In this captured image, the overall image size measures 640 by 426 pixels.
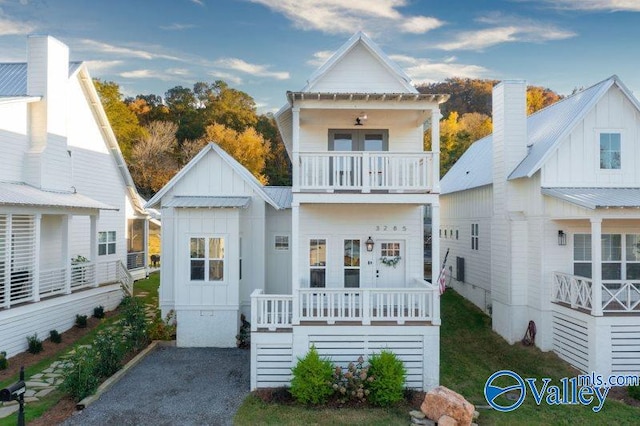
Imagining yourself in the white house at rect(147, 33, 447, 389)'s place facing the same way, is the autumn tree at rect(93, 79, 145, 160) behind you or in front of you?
behind

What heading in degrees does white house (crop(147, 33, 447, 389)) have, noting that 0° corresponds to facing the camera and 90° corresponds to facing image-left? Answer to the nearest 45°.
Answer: approximately 0°

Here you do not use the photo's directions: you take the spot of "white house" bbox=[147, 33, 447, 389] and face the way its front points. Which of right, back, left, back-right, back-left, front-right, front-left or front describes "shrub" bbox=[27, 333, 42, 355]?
right

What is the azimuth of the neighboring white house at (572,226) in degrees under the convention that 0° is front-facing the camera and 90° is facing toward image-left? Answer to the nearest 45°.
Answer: approximately 315°

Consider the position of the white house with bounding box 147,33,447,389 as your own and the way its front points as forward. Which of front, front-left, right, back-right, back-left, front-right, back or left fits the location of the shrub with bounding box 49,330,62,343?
right

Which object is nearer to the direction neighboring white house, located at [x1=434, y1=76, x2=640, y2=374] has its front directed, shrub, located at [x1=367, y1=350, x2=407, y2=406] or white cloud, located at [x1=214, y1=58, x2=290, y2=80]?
the shrub

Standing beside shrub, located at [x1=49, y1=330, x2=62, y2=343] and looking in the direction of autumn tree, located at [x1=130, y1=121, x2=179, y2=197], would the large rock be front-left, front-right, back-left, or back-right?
back-right

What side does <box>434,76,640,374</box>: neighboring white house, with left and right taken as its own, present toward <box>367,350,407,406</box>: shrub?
right

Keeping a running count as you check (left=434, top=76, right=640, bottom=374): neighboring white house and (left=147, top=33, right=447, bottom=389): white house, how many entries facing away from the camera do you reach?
0

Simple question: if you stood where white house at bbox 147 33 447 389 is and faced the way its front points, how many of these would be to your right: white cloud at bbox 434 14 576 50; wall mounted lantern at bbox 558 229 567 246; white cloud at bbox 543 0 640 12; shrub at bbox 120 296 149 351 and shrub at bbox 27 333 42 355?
2
